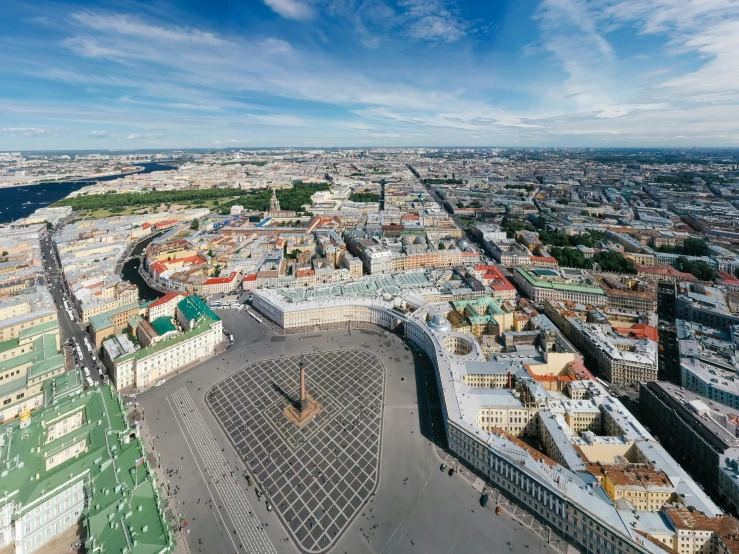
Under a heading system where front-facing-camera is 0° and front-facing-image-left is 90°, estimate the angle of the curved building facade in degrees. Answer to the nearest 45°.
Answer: approximately 45°

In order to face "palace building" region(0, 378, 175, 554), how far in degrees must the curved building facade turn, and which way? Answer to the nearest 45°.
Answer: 0° — it already faces it
